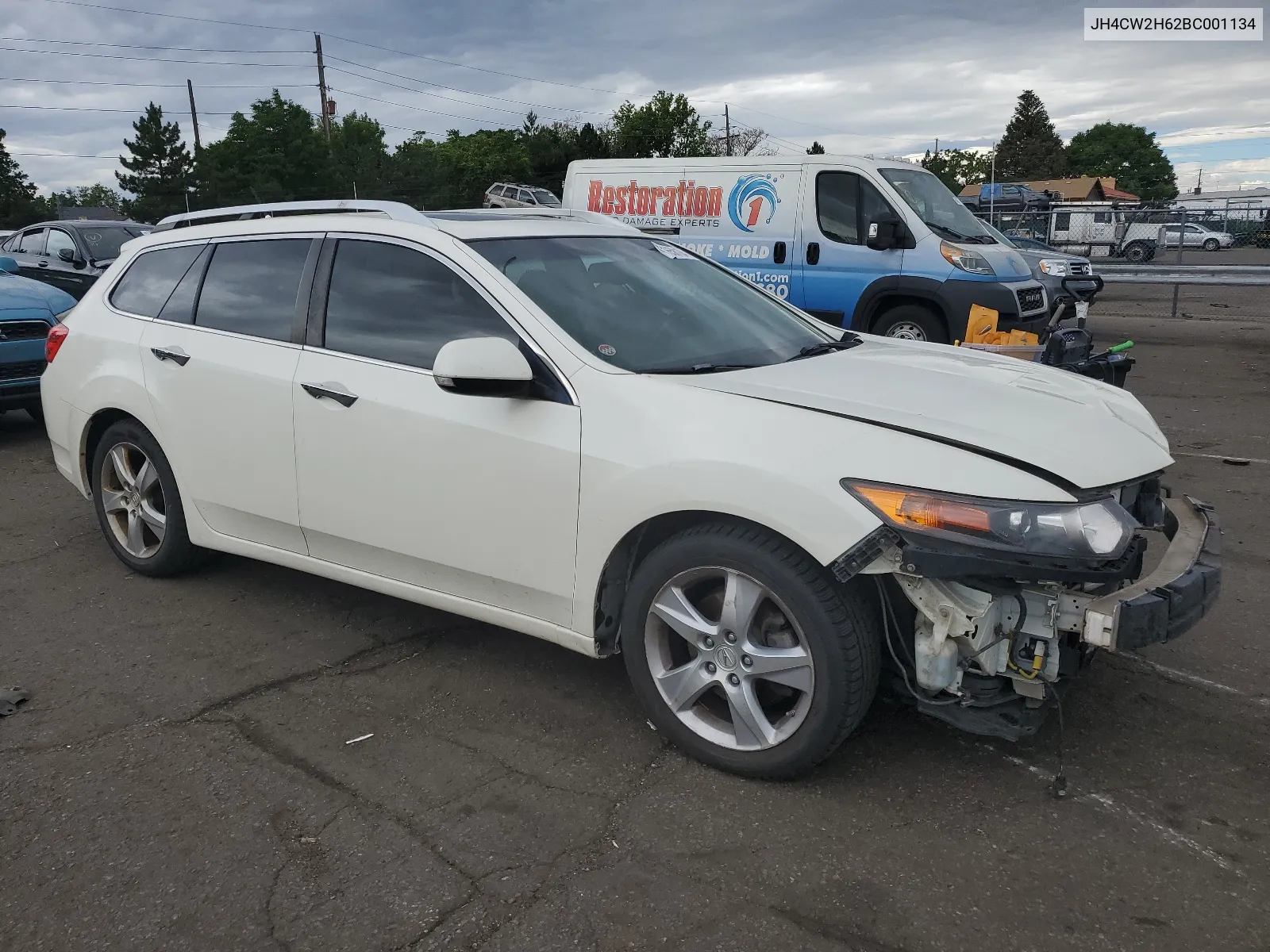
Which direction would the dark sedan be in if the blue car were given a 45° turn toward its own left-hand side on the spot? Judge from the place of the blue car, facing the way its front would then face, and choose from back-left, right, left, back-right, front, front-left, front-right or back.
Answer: left

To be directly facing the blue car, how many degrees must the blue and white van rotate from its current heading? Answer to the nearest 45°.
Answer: approximately 90° to its right

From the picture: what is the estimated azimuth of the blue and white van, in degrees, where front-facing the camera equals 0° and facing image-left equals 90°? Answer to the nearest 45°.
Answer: approximately 315°

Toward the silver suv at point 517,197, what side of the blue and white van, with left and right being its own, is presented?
back

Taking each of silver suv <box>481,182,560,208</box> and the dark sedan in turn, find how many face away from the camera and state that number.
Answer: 0

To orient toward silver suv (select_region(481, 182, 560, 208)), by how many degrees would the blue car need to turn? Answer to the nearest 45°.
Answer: approximately 90° to its left

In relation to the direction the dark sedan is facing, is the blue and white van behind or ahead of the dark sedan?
ahead

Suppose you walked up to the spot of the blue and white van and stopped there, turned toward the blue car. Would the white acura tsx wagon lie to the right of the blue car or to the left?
left

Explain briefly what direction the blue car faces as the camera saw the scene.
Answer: facing the viewer and to the right of the viewer

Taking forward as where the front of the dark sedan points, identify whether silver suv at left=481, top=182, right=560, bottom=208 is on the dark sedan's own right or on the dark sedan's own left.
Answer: on the dark sedan's own left

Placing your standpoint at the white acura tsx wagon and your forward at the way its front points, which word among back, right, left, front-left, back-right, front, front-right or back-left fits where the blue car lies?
back

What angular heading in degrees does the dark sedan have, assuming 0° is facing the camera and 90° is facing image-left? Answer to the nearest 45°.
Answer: approximately 315°

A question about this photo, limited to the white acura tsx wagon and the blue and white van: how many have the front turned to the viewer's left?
0
